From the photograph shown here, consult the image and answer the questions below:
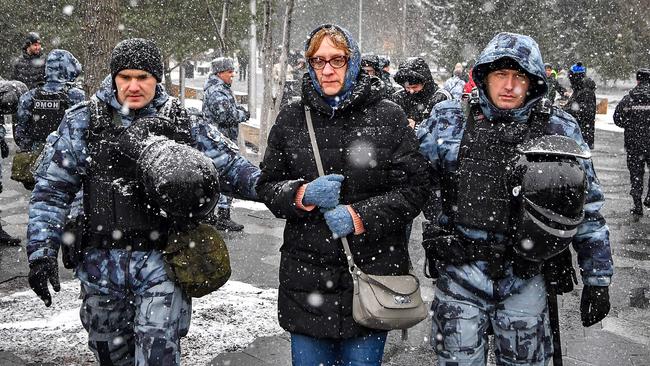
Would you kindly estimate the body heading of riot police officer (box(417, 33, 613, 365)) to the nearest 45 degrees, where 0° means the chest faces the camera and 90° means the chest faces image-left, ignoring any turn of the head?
approximately 0°

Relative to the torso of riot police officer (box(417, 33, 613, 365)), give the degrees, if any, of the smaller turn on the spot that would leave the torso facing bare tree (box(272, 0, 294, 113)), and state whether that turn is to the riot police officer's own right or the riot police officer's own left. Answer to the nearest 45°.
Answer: approximately 135° to the riot police officer's own right

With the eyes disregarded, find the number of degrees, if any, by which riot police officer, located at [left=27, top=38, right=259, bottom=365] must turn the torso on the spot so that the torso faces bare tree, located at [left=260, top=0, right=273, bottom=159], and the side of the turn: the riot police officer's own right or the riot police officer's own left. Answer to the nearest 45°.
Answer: approximately 180°

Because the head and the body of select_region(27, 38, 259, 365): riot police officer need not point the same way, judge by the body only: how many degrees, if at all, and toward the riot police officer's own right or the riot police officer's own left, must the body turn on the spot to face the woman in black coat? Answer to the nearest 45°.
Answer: approximately 45° to the riot police officer's own left
